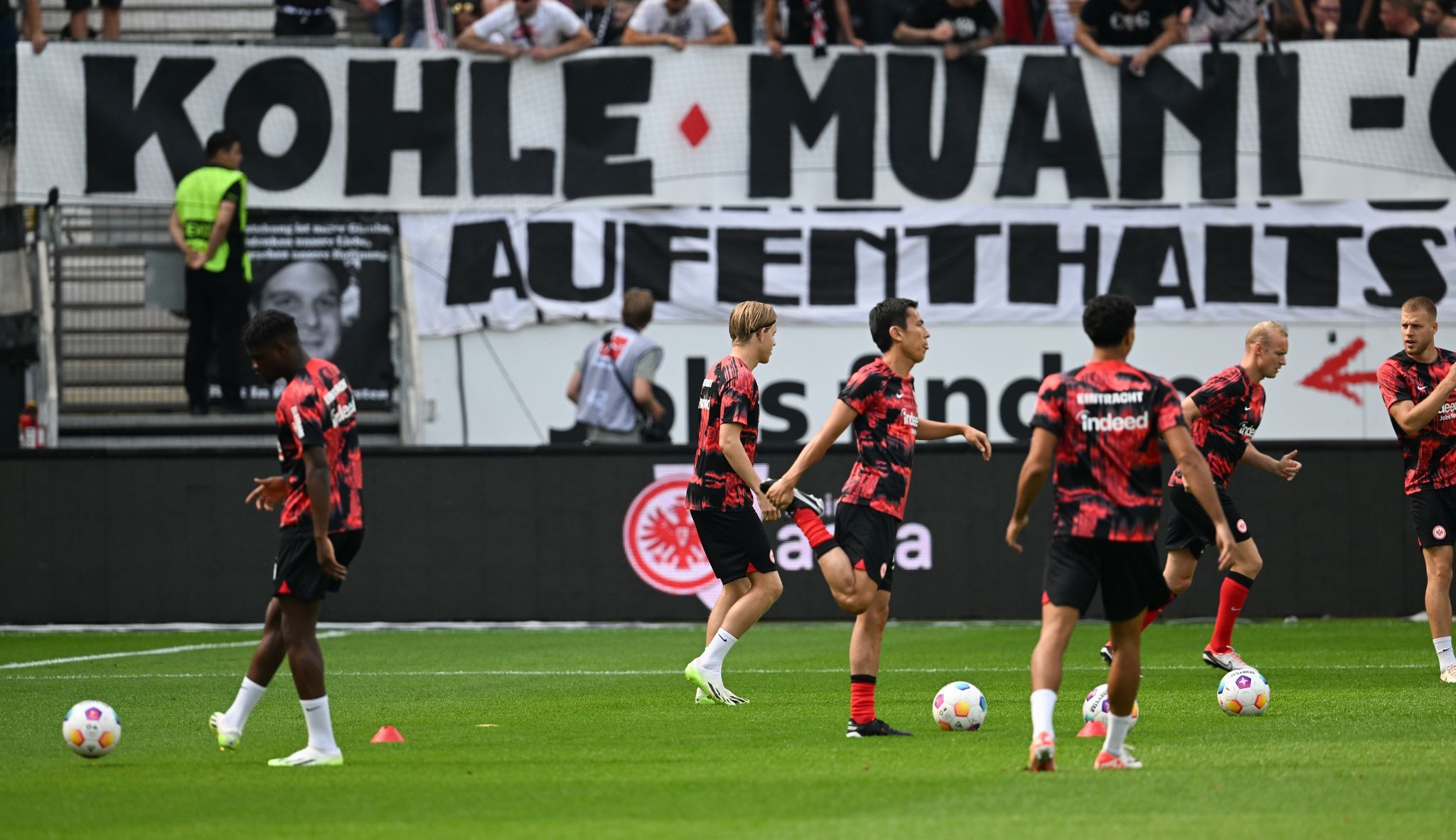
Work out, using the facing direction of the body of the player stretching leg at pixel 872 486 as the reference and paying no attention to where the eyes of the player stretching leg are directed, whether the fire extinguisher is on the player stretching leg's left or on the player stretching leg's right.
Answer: on the player stretching leg's left

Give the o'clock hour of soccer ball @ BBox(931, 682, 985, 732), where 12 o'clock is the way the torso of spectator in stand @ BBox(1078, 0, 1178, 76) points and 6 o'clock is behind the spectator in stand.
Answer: The soccer ball is roughly at 12 o'clock from the spectator in stand.

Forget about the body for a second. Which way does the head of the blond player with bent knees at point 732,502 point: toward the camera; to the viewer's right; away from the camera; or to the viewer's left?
to the viewer's right

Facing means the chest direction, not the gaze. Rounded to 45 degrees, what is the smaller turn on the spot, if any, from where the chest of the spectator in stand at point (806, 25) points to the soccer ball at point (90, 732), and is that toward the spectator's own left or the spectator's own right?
0° — they already face it

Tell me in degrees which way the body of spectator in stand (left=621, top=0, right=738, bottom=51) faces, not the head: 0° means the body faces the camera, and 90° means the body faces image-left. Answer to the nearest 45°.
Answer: approximately 0°

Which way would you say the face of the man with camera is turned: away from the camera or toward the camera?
away from the camera

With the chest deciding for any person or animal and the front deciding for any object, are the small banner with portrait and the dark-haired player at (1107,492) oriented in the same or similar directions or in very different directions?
very different directions
